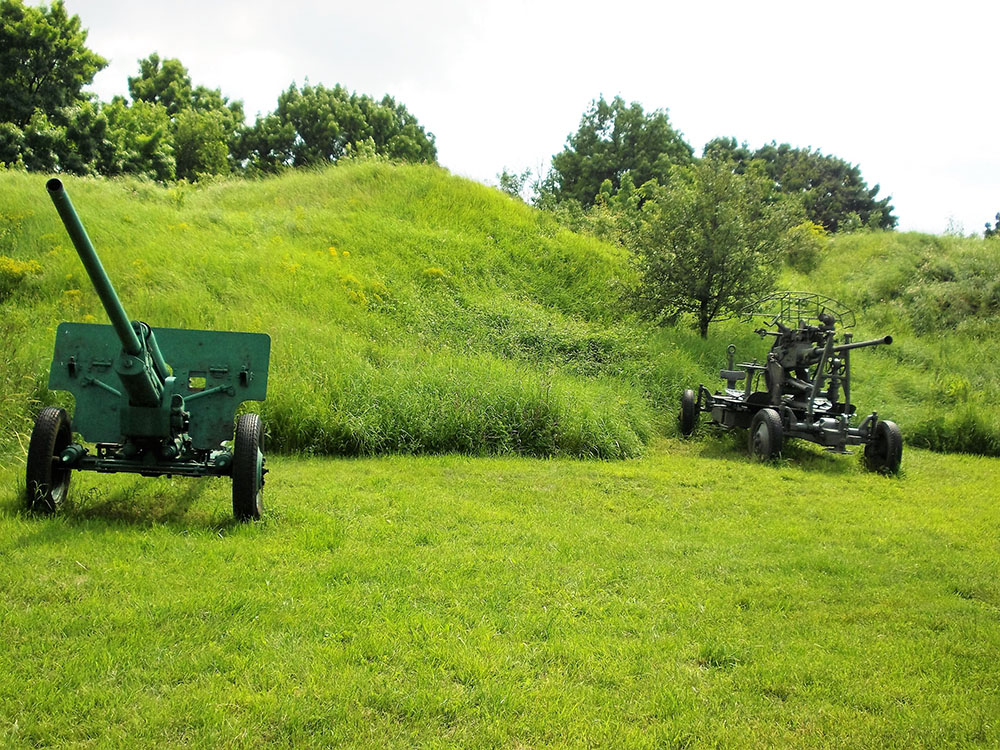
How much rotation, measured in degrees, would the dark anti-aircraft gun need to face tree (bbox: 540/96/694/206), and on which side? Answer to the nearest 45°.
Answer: approximately 135° to its left

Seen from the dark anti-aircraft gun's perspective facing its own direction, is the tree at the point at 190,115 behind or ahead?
behind

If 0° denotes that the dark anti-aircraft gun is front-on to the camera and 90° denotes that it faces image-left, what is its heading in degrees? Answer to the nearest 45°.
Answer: approximately 315°
